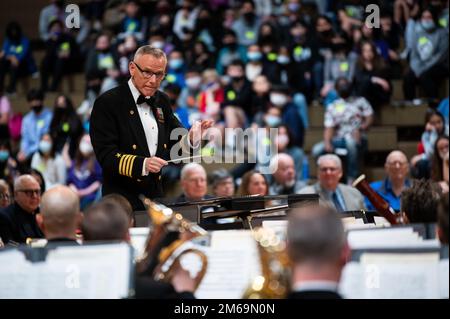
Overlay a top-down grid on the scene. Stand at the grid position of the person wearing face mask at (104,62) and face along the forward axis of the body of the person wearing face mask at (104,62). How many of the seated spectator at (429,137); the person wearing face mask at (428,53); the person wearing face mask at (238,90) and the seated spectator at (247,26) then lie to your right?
0

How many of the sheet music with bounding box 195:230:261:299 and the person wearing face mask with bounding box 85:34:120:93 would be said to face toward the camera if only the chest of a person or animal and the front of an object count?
2

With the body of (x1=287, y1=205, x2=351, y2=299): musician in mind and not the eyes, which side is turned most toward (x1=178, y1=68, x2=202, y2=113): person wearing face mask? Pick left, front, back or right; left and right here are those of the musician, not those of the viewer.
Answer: front

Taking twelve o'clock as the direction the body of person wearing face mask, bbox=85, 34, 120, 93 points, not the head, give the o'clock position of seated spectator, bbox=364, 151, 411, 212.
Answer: The seated spectator is roughly at 11 o'clock from the person wearing face mask.

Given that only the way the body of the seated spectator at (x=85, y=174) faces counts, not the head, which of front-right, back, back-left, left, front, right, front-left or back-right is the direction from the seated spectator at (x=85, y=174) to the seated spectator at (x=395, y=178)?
front-left

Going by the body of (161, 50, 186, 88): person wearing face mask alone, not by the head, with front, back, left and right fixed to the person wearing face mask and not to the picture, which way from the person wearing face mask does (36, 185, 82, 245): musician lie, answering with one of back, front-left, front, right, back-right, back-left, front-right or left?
front

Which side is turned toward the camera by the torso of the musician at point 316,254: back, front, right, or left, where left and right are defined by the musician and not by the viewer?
back

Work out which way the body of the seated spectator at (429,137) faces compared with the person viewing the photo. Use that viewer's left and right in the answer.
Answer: facing the viewer and to the left of the viewer

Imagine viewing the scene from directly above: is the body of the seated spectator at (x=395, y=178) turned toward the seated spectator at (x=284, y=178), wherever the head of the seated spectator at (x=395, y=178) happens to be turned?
no

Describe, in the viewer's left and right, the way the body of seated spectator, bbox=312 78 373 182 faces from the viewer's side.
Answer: facing the viewer

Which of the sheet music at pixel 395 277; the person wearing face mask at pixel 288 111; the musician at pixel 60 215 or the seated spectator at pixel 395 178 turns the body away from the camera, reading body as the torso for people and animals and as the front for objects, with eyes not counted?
the musician

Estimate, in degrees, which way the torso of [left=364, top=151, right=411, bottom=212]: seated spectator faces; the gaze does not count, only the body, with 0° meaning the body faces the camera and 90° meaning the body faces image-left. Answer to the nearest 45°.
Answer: approximately 0°

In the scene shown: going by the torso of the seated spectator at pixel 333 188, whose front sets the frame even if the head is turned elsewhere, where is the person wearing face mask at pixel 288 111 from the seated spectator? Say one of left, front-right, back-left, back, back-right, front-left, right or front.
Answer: back

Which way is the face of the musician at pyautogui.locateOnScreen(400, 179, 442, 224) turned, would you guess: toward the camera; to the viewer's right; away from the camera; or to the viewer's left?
away from the camera

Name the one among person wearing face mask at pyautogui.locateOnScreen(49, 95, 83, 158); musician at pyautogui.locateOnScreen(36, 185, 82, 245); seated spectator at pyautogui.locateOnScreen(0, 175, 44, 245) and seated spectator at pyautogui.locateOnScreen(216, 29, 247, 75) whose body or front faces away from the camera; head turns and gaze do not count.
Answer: the musician

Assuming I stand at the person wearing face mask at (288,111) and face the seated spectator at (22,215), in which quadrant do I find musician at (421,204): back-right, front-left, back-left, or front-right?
front-left

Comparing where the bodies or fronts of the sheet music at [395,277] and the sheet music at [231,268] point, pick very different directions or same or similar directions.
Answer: same or similar directions

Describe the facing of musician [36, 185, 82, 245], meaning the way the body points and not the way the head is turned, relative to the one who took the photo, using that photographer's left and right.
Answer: facing away from the viewer

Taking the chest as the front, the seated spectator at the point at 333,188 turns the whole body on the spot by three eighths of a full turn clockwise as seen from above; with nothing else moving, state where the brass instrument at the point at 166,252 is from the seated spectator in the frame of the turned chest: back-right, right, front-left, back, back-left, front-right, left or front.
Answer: back-left

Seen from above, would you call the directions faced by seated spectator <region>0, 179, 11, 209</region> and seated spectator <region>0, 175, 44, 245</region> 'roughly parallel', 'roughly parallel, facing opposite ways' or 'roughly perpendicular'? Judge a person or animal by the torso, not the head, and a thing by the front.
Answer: roughly parallel

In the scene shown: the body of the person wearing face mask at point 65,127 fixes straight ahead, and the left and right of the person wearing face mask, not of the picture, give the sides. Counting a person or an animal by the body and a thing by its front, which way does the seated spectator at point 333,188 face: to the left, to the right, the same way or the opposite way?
the same way

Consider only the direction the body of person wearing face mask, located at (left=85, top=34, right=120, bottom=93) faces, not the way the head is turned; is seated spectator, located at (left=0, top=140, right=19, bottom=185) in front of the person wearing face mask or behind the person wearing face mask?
in front

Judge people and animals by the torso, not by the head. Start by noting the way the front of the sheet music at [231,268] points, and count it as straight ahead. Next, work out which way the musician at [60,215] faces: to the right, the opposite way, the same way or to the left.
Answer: the opposite way

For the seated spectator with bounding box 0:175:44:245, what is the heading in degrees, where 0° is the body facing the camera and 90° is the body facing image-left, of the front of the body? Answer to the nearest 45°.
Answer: approximately 315°
